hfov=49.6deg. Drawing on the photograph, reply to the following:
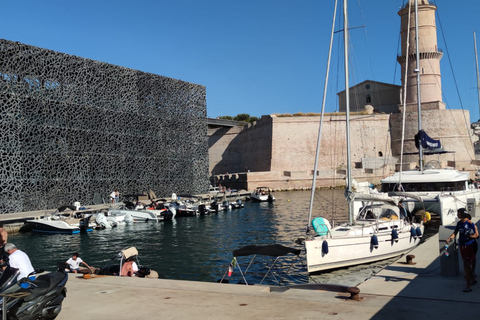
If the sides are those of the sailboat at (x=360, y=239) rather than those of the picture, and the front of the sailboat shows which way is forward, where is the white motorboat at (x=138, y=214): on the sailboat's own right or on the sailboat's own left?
on the sailboat's own right

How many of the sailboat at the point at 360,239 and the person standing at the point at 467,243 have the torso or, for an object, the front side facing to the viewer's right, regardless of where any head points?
0

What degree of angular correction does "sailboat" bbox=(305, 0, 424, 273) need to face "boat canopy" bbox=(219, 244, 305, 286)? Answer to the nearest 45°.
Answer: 0° — it already faces it

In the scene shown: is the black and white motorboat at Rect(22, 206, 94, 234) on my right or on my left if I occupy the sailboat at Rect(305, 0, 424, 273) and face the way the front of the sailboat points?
on my right

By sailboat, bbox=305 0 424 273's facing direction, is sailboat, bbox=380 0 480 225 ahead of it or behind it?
behind

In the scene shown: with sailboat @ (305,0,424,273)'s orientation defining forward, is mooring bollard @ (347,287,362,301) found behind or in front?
in front

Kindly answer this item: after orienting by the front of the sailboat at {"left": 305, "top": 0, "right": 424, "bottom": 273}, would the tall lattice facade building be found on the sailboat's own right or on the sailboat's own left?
on the sailboat's own right

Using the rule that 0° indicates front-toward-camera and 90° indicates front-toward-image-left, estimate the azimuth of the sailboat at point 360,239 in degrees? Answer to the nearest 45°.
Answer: approximately 45°
